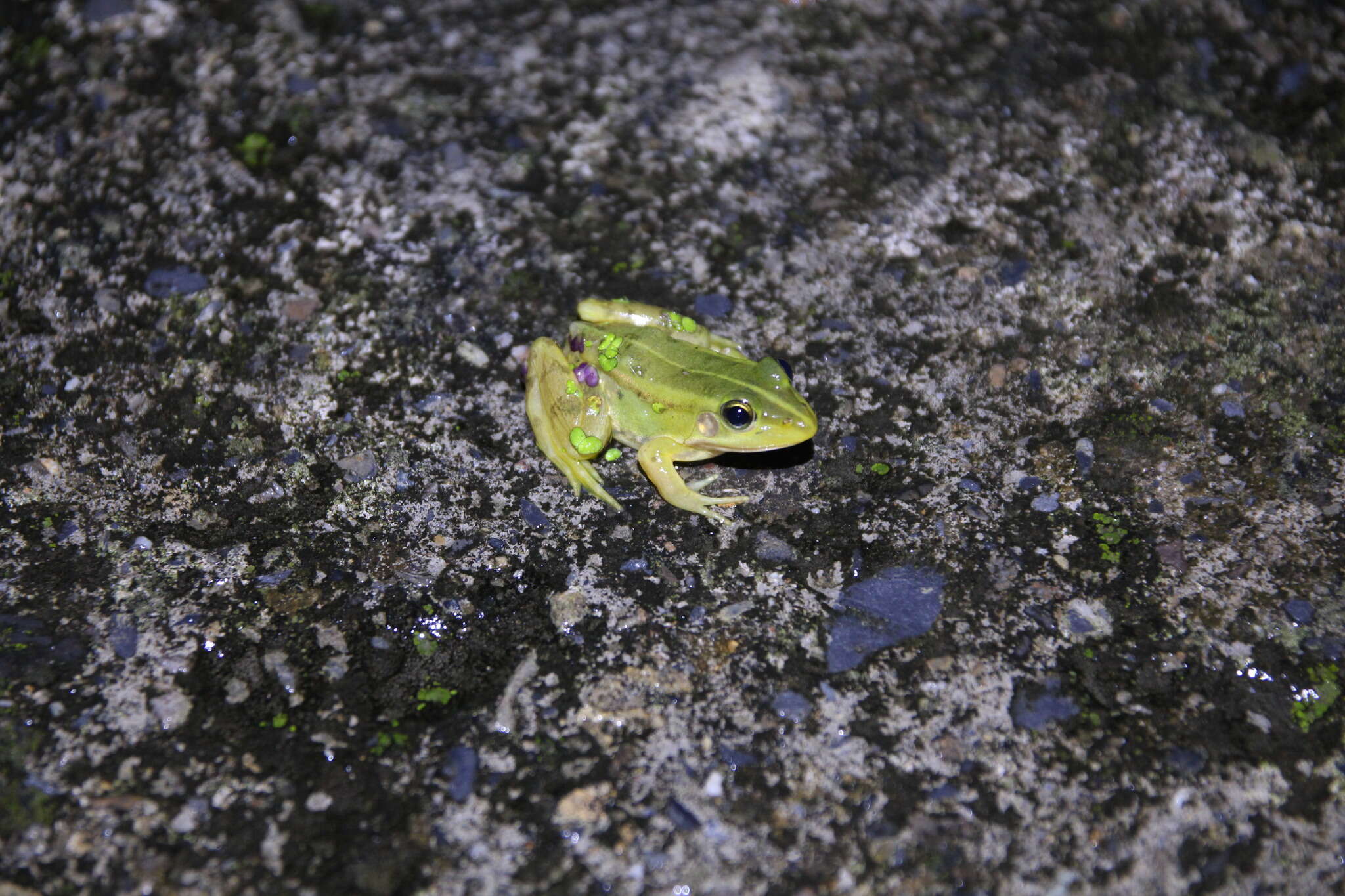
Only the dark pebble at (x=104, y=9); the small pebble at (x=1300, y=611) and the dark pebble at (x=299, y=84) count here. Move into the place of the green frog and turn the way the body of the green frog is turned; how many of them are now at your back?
2

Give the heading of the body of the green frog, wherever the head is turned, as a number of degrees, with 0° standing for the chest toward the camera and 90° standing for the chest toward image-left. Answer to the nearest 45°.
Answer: approximately 315°

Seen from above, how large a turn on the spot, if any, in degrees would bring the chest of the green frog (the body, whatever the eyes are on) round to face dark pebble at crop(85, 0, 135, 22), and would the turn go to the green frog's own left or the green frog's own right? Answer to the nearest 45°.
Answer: approximately 180°

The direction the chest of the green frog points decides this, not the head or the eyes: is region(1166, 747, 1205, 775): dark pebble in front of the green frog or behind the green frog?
in front

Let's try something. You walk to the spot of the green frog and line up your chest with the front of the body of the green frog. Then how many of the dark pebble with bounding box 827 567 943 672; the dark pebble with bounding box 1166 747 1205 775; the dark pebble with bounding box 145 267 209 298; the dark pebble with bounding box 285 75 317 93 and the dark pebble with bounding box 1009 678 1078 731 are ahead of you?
3

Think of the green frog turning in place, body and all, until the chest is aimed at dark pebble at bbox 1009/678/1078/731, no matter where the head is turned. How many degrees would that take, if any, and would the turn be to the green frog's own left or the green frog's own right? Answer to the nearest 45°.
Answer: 0° — it already faces it

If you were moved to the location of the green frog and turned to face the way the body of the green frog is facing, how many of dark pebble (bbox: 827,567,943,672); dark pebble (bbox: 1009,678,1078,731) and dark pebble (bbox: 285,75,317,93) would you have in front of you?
2

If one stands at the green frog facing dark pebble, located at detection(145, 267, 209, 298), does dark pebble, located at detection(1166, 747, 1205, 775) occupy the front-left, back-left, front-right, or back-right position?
back-left

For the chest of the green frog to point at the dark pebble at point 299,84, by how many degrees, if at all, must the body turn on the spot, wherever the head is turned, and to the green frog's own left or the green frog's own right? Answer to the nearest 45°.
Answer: approximately 180°

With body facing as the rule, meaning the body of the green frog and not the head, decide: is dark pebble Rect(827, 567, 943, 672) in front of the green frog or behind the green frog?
in front
